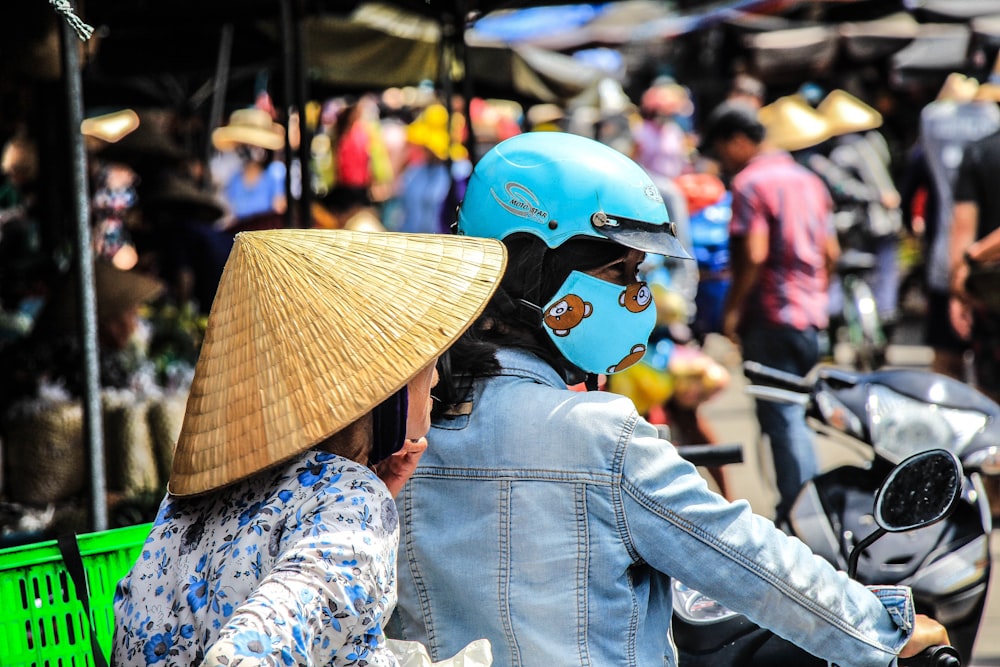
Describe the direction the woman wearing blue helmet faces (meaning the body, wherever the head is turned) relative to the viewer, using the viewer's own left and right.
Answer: facing away from the viewer and to the right of the viewer

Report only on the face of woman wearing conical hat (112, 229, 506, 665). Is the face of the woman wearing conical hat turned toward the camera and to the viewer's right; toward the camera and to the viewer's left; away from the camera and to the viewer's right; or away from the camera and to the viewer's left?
away from the camera and to the viewer's right

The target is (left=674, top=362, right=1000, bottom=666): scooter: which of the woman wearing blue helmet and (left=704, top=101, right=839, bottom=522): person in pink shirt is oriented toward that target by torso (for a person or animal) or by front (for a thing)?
the woman wearing blue helmet

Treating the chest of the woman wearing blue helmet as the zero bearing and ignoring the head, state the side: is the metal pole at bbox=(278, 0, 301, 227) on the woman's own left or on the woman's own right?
on the woman's own left

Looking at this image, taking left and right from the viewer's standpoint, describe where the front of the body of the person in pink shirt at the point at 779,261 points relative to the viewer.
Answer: facing away from the viewer and to the left of the viewer

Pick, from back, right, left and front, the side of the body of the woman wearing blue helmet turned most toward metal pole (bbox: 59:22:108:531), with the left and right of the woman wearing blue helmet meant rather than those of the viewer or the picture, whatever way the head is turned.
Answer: left

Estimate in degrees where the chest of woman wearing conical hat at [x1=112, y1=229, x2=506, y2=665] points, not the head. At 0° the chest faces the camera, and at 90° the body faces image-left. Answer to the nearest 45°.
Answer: approximately 225°

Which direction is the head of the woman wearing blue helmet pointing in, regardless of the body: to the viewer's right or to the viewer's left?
to the viewer's right

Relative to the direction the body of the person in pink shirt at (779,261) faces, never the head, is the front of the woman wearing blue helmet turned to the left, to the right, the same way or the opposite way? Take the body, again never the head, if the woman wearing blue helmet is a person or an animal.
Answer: to the right
